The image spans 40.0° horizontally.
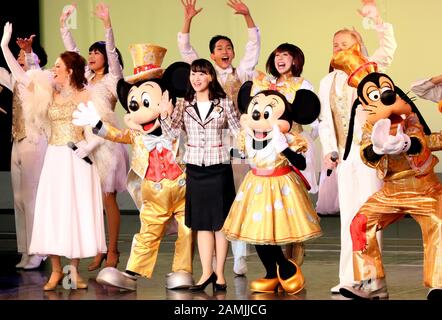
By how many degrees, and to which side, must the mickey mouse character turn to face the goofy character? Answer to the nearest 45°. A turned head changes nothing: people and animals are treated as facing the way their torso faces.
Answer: approximately 45° to its left

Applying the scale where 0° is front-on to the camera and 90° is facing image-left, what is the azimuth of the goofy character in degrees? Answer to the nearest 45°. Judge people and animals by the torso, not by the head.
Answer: approximately 0°

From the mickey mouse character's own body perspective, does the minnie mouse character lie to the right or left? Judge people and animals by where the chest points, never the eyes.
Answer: on its left

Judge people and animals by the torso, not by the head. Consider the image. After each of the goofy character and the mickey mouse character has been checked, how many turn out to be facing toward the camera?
2

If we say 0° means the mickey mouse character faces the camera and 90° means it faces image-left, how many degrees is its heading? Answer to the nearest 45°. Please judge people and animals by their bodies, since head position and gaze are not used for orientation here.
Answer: approximately 0°

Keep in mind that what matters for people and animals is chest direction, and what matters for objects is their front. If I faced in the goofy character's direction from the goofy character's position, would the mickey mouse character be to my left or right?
on my right
